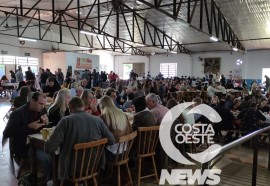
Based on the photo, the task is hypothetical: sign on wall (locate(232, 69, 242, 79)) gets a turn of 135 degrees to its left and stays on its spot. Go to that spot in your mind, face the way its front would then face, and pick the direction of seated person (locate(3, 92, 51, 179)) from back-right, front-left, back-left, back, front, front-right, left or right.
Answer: back-right

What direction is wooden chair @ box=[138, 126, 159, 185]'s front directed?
away from the camera

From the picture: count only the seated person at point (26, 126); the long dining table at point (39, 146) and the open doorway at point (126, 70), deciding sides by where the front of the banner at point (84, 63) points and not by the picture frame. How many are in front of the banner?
2

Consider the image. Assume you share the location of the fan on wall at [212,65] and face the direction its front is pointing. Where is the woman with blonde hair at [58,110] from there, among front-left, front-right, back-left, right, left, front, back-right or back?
front

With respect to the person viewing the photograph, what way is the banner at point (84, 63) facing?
facing the viewer

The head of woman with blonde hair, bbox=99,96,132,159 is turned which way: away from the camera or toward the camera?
away from the camera

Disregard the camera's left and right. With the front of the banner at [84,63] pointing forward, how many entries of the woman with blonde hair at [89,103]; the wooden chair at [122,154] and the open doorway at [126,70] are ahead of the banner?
2

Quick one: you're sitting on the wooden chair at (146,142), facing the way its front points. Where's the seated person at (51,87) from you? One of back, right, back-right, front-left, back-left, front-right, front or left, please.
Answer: front-left

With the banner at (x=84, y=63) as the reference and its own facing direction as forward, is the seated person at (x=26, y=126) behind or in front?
in front

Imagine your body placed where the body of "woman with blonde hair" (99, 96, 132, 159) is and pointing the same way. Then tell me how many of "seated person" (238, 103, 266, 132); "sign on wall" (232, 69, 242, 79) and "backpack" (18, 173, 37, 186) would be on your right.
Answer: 2
